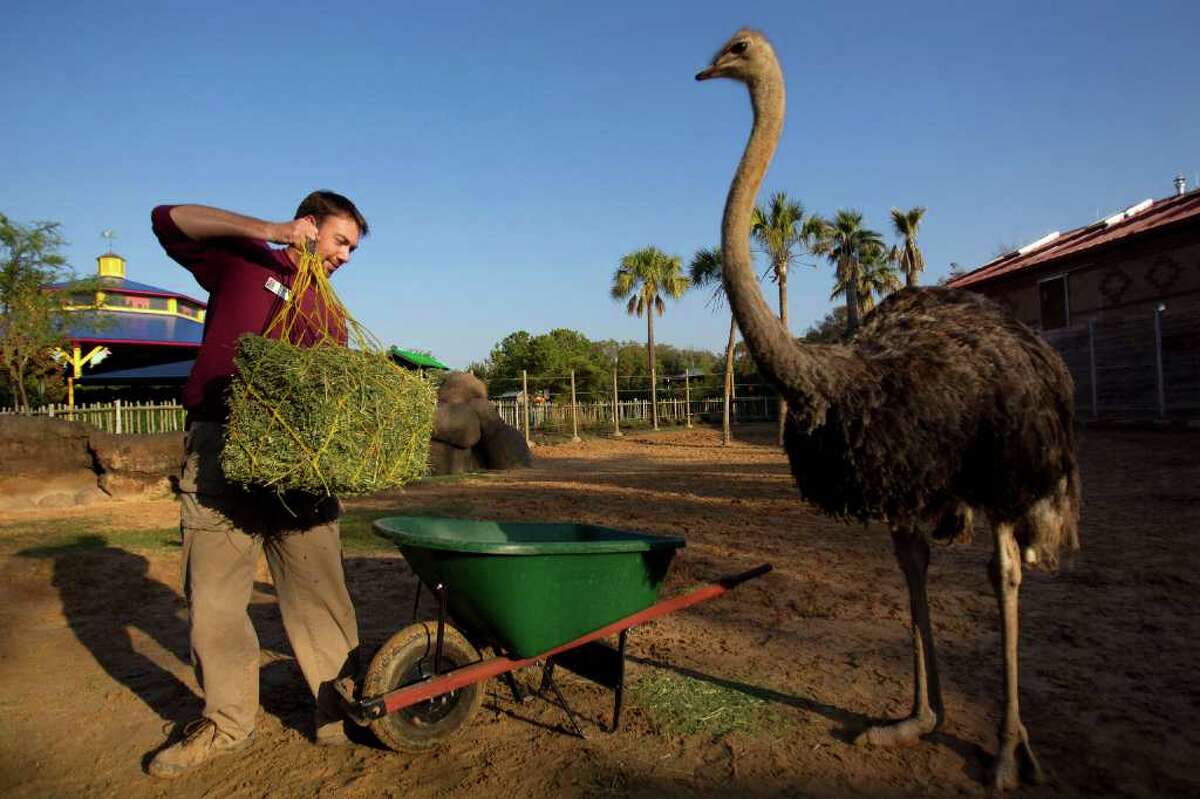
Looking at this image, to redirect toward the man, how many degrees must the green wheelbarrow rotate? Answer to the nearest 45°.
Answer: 0° — it already faces them

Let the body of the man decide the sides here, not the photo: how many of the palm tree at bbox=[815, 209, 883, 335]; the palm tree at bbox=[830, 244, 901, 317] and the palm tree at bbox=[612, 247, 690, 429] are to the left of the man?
3

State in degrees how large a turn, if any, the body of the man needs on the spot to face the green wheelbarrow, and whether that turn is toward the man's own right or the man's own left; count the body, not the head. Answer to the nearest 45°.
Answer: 0° — they already face it

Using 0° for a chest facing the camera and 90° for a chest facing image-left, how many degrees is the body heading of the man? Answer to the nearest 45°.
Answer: approximately 315°

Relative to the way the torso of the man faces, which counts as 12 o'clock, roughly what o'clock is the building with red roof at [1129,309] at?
The building with red roof is roughly at 10 o'clock from the man.

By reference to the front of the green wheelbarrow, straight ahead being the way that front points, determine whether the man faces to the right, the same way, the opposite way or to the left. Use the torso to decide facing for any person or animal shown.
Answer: the opposite way

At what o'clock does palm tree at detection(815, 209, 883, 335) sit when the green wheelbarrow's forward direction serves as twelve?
The palm tree is roughly at 4 o'clock from the green wheelbarrow.

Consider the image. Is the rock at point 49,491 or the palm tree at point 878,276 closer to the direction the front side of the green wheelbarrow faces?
the rock

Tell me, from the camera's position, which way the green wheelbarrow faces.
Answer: facing to the left of the viewer

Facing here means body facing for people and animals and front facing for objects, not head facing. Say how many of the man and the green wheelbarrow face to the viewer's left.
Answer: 1

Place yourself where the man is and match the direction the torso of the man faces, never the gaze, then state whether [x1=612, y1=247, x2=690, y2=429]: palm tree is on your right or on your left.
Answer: on your left

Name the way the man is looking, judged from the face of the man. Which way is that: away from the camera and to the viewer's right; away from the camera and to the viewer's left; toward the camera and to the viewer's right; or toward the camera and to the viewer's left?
toward the camera and to the viewer's right

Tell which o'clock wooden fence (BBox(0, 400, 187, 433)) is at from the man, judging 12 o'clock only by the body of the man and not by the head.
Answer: The wooden fence is roughly at 7 o'clock from the man.

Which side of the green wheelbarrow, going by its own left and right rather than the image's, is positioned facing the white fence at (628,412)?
right

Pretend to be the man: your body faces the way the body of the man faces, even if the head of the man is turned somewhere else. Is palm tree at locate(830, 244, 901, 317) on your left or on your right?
on your left
